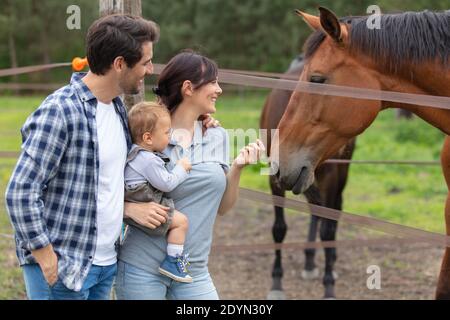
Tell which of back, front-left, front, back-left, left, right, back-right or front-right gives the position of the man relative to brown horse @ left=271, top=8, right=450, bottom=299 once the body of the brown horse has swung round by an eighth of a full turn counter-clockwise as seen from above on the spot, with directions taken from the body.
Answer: front

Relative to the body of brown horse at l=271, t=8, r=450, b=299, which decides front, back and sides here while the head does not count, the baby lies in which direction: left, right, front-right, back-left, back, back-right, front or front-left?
front-left

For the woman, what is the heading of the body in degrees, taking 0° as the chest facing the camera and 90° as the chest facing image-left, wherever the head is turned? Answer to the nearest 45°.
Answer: approximately 315°

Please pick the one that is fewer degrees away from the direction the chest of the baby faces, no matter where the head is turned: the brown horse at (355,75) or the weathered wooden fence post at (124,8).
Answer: the brown horse

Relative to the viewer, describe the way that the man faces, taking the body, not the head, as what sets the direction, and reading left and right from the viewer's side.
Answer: facing the viewer and to the right of the viewer

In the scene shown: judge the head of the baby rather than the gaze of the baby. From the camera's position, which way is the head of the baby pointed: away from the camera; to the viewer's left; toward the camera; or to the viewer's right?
to the viewer's right

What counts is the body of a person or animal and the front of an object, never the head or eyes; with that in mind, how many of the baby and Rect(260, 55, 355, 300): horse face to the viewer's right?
1

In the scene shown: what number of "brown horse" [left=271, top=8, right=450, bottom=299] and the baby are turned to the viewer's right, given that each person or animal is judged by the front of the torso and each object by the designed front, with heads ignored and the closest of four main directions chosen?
1

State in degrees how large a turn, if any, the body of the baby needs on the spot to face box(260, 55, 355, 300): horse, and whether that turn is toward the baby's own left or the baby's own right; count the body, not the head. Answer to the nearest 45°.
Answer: approximately 45° to the baby's own left

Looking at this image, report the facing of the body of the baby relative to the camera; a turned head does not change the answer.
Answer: to the viewer's right

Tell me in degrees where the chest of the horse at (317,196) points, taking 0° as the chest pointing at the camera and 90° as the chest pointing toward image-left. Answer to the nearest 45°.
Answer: approximately 45°

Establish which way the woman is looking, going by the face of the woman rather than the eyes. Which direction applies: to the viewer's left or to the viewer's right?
to the viewer's right

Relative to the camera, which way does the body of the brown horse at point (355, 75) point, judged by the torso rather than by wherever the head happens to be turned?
to the viewer's left
